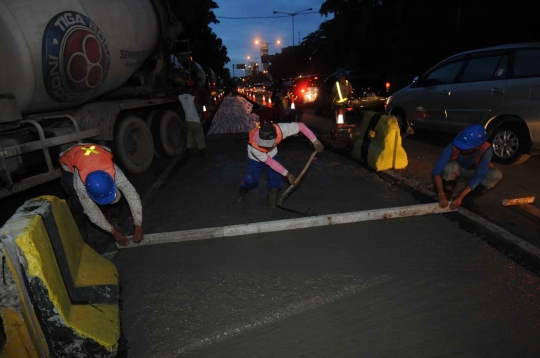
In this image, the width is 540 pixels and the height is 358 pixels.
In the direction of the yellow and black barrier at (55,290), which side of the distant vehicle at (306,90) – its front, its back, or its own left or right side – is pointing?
back

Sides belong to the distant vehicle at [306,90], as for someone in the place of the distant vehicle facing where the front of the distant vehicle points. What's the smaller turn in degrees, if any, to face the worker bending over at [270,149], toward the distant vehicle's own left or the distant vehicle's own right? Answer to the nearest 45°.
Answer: approximately 180°

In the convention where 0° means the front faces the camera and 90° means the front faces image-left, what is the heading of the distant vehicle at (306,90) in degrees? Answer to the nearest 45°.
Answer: approximately 180°

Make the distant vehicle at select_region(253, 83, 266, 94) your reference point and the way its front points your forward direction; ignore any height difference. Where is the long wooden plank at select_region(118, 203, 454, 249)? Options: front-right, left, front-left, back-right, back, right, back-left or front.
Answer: back

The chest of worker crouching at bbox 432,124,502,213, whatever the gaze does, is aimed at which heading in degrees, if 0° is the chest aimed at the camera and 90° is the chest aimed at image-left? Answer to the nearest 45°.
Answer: approximately 45°

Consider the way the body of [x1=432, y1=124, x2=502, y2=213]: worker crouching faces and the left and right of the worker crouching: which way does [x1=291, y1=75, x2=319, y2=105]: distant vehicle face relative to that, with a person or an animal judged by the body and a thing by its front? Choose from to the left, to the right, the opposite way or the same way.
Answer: the opposite way

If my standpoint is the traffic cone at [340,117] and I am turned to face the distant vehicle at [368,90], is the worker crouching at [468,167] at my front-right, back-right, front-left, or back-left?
back-right

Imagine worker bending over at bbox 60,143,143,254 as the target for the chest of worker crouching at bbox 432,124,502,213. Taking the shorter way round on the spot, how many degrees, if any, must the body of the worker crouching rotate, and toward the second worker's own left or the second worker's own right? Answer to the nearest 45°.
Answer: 0° — they already face them

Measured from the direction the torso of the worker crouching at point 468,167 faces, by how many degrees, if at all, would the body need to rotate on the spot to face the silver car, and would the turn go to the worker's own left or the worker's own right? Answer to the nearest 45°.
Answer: approximately 135° to the worker's own right

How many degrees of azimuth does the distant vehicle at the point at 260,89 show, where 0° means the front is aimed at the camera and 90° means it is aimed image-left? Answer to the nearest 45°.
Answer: approximately 180°

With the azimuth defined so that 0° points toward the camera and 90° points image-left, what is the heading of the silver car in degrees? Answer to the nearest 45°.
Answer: approximately 135°

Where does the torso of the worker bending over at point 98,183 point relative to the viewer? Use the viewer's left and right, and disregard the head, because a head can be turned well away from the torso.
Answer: facing the viewer and to the right of the viewer
